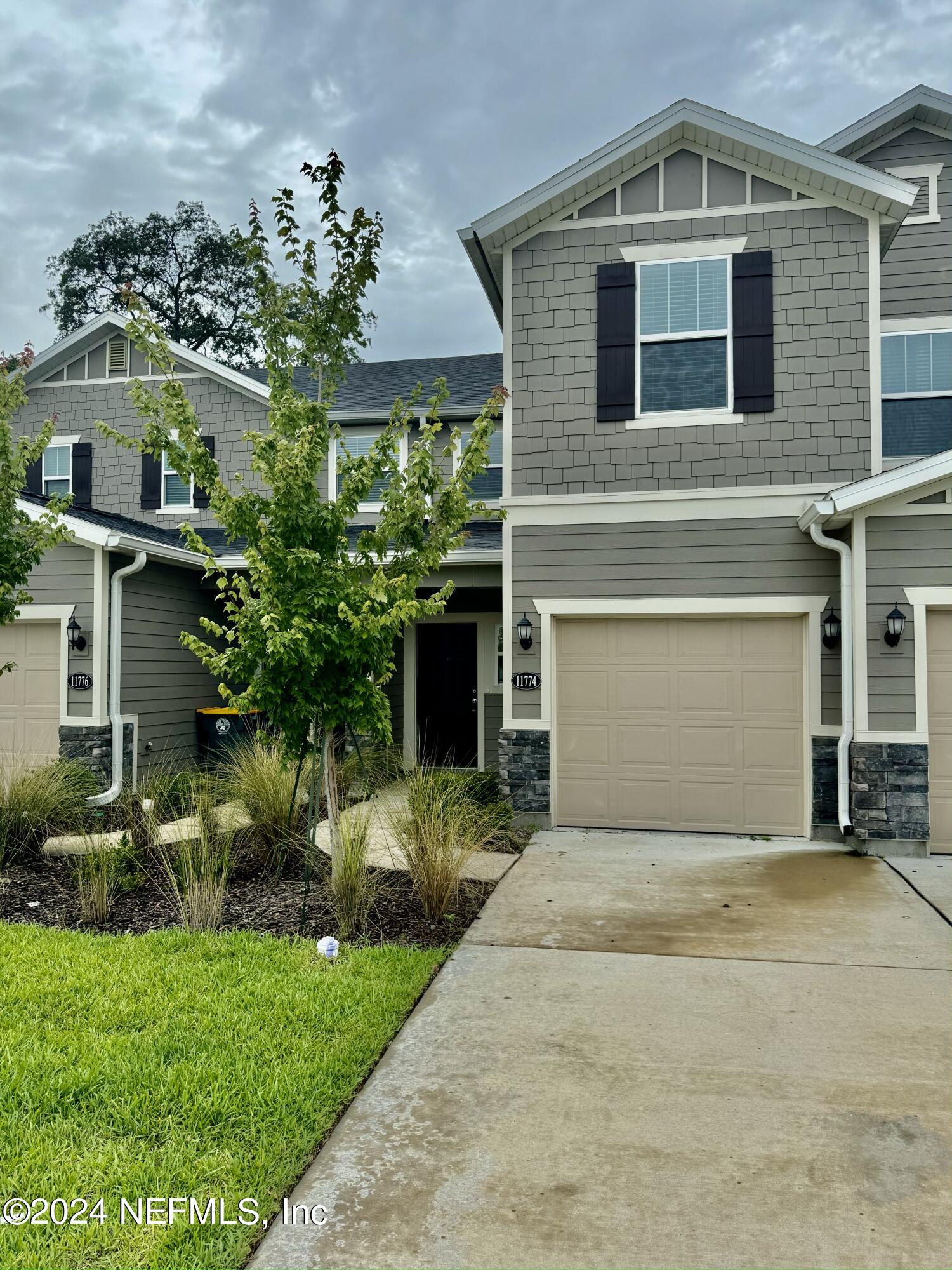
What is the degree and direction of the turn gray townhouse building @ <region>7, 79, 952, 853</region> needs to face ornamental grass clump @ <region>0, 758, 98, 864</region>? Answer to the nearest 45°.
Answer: approximately 90° to its right

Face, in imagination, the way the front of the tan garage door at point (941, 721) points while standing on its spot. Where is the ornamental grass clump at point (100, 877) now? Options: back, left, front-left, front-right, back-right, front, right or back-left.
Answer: front-right

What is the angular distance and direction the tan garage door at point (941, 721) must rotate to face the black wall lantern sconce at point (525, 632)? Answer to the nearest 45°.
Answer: approximately 90° to its right

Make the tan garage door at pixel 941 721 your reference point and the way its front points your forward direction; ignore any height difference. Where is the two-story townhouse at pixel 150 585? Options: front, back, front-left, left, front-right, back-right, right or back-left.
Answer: right

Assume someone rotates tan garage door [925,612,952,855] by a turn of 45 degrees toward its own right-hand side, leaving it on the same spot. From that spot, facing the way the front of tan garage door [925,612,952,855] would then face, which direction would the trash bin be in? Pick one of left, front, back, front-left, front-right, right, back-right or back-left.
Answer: front-right

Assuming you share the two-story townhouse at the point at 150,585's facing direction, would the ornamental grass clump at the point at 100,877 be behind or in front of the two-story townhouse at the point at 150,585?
in front

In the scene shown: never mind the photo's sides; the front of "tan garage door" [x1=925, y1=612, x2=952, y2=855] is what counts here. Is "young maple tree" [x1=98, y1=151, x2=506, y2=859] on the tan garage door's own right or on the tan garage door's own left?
on the tan garage door's own right

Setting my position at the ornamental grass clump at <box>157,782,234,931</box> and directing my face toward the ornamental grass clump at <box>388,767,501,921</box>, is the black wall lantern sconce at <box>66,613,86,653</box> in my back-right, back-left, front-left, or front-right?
back-left

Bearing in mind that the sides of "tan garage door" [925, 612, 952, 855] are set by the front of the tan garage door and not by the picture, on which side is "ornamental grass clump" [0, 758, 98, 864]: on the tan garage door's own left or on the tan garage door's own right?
on the tan garage door's own right

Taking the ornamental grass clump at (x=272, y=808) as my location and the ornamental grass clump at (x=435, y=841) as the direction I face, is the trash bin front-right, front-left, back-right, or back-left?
back-left

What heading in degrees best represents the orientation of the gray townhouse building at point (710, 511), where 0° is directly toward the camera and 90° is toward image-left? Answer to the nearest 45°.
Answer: approximately 0°
